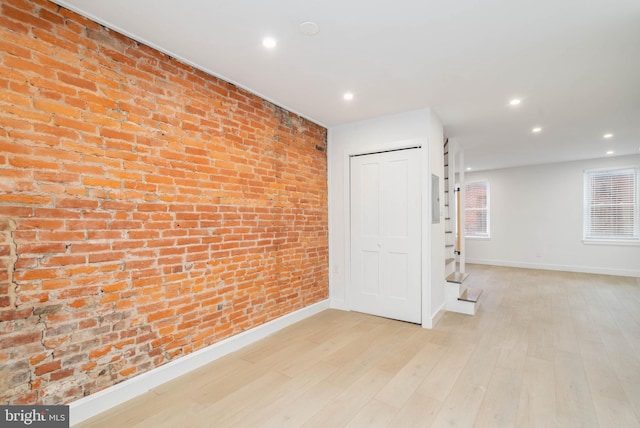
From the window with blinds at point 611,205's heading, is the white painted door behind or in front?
in front

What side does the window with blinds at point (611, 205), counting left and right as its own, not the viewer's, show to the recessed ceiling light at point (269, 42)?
front

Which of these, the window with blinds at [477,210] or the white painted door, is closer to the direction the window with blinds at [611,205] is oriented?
the white painted door

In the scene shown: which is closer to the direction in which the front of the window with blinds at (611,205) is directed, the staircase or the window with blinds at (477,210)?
the staircase

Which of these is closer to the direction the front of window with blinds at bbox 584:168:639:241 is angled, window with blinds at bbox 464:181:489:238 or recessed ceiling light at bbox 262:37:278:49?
the recessed ceiling light

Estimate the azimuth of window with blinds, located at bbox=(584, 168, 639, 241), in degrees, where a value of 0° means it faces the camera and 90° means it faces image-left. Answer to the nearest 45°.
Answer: approximately 0°

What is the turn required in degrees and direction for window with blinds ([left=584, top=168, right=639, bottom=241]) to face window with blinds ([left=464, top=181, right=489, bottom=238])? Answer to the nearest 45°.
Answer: approximately 90° to its right
